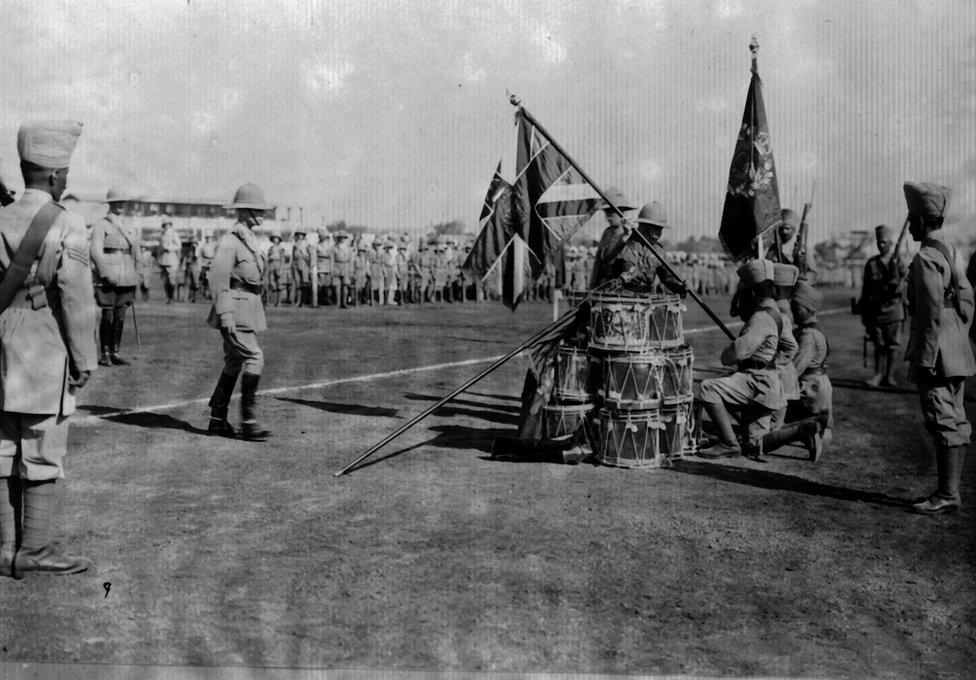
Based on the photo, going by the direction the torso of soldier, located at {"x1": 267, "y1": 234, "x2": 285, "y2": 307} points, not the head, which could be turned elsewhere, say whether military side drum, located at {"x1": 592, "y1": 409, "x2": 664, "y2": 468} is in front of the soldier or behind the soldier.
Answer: in front

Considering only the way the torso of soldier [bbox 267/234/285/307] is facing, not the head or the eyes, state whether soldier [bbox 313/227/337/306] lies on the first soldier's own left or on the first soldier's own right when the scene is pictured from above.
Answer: on the first soldier's own left

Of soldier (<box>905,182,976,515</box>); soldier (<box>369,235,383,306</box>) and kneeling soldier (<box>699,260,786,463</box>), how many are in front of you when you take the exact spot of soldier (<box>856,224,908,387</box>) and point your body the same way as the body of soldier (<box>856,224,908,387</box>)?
2

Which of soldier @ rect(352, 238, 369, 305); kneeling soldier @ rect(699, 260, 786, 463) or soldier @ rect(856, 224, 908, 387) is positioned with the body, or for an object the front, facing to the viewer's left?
the kneeling soldier

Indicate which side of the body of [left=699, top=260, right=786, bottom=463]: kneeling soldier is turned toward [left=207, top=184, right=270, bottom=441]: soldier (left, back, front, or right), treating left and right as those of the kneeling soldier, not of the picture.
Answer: front

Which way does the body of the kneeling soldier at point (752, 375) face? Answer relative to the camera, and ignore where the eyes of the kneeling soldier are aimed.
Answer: to the viewer's left

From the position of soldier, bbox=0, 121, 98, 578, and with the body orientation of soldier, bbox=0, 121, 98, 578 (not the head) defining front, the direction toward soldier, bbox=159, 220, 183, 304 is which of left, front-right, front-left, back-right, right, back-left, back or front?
front-left

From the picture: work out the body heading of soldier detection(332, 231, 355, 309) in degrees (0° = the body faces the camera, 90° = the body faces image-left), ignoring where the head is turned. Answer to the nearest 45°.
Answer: approximately 0°

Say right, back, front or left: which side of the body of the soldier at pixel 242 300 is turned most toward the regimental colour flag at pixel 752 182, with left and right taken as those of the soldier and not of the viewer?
front

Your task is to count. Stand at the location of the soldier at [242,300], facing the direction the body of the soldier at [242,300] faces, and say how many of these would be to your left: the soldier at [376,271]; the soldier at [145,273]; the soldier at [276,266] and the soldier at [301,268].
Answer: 4
